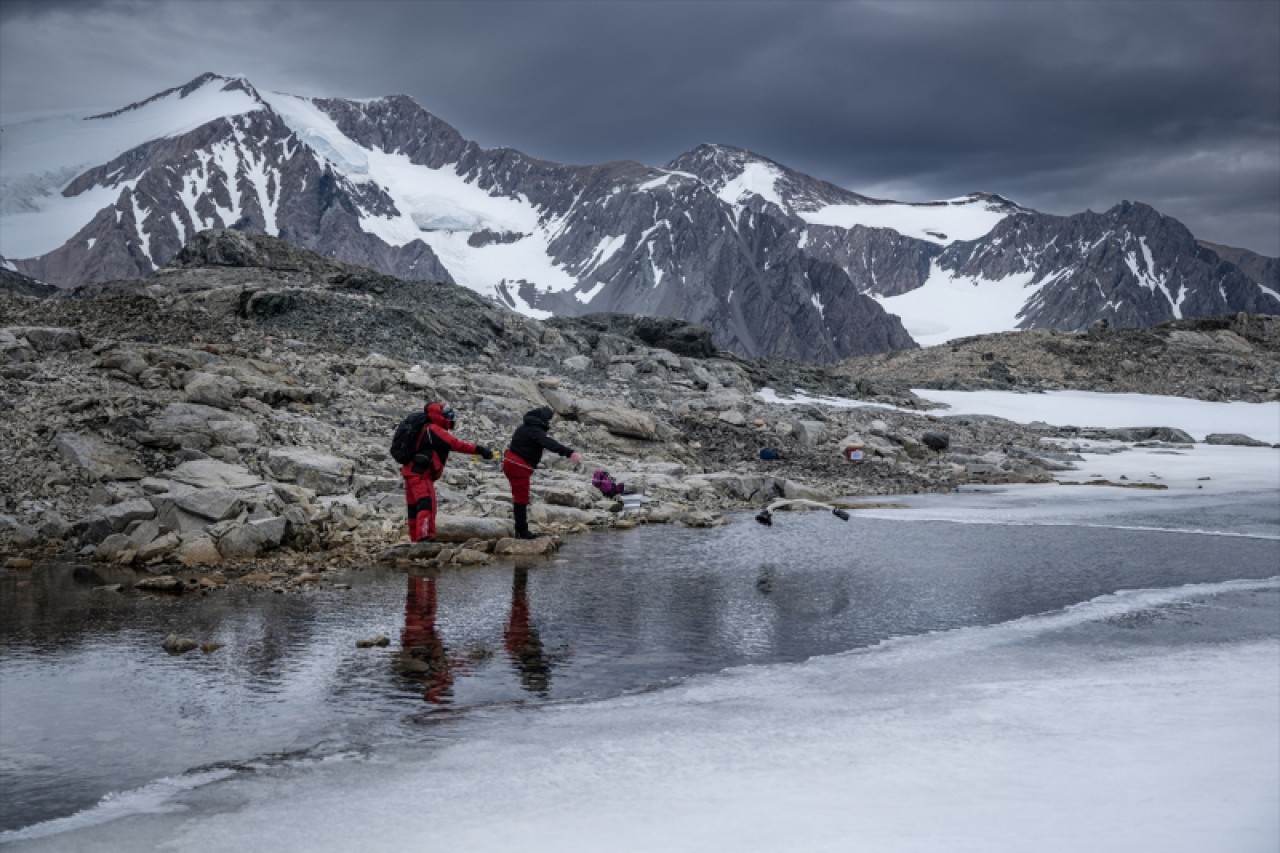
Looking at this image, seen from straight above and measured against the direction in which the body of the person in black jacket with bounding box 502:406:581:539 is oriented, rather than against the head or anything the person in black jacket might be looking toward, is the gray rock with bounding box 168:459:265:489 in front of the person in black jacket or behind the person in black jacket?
behind

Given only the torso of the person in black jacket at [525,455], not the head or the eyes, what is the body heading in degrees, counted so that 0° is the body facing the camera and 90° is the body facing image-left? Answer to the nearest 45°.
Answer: approximately 270°

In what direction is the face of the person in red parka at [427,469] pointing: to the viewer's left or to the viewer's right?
to the viewer's right

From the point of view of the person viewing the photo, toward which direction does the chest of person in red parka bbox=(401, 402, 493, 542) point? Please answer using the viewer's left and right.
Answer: facing to the right of the viewer

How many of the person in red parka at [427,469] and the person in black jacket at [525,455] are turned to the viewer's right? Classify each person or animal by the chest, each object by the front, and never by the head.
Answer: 2

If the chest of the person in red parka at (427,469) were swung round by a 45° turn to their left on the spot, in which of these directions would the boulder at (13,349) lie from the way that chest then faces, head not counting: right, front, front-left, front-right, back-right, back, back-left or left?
left

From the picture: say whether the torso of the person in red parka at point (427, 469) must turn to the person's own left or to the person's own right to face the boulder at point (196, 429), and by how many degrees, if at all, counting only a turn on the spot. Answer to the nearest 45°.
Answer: approximately 135° to the person's own left

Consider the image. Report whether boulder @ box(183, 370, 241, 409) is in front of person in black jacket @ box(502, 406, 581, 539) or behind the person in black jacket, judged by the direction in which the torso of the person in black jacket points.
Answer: behind

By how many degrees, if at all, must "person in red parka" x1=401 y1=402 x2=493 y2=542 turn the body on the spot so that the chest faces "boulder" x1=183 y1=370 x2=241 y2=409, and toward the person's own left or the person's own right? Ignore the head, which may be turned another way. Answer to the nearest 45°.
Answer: approximately 135° to the person's own left

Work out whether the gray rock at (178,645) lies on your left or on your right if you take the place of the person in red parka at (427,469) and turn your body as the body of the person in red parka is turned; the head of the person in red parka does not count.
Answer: on your right

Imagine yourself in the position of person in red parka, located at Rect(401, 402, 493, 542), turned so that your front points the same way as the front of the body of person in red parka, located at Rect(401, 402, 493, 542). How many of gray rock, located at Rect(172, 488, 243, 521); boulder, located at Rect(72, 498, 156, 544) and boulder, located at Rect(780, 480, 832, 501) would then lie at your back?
2

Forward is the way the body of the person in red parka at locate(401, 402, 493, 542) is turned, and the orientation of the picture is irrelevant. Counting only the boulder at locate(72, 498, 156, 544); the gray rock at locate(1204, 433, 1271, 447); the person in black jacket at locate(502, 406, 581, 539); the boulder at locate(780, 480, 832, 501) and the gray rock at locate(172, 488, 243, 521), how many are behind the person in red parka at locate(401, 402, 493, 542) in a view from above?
2

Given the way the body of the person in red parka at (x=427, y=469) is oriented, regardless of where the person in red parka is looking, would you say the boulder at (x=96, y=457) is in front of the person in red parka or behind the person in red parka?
behind
